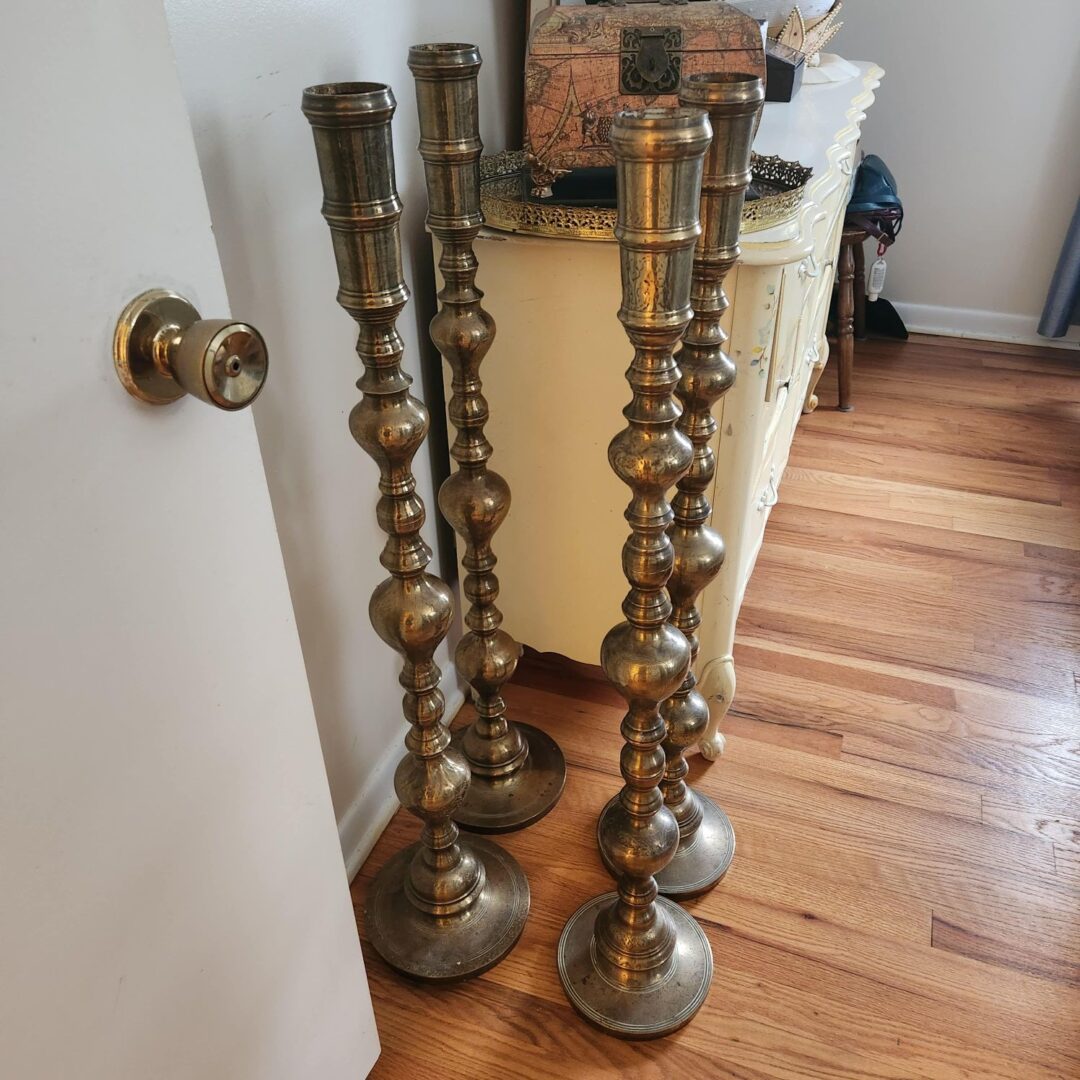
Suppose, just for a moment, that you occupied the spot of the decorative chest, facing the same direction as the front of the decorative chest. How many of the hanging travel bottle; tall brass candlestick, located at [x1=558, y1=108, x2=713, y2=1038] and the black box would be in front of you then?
1

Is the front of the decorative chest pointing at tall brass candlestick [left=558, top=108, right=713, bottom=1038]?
yes

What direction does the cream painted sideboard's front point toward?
to the viewer's right

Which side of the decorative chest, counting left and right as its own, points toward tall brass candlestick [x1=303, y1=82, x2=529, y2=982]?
front

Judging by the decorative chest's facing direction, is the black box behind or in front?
behind

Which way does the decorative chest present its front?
toward the camera
